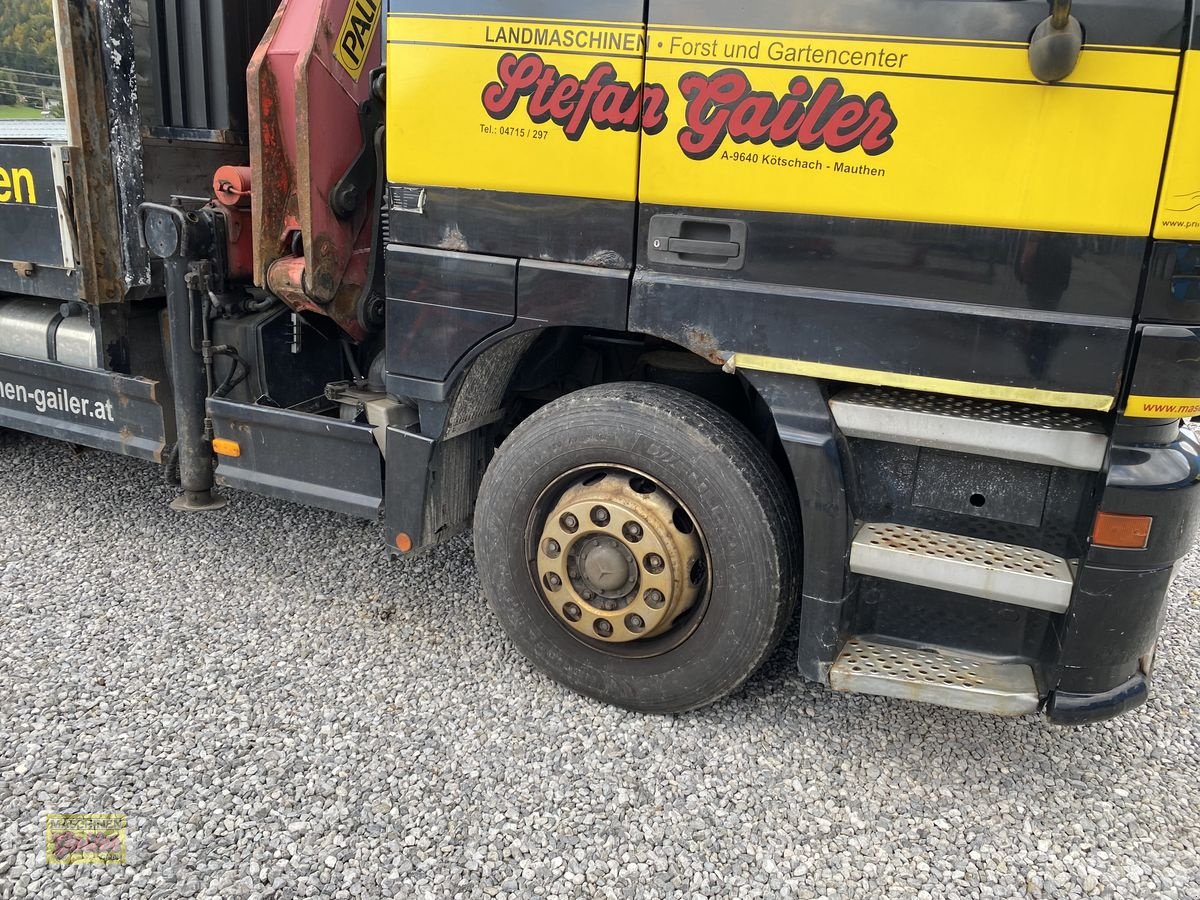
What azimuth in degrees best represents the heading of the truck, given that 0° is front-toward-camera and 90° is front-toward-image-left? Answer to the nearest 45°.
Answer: approximately 315°
